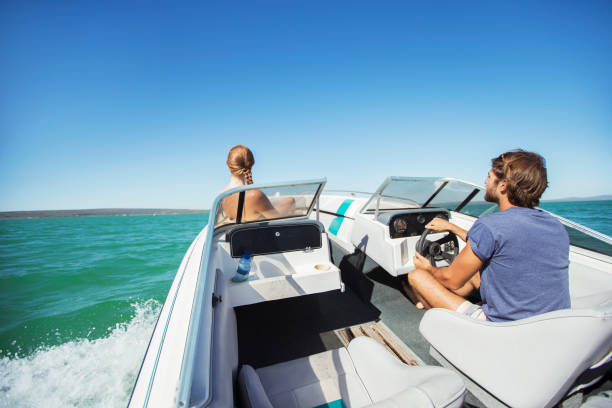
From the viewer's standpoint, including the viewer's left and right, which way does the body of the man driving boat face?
facing away from the viewer and to the left of the viewer

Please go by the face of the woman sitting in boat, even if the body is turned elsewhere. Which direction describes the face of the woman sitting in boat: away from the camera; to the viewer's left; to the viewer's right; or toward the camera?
away from the camera

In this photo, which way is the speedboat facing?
away from the camera

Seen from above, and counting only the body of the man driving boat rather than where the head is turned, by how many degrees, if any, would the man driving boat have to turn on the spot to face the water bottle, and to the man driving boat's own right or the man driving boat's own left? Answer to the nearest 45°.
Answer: approximately 45° to the man driving boat's own left
